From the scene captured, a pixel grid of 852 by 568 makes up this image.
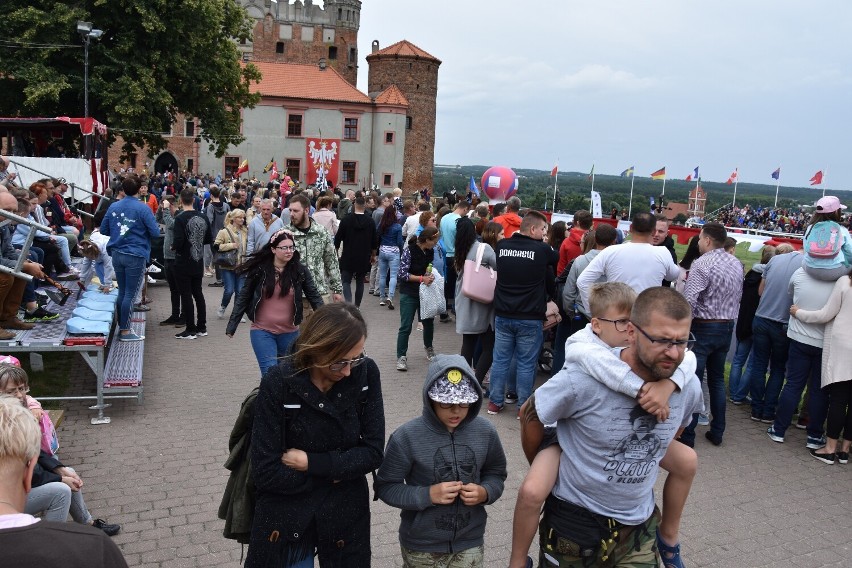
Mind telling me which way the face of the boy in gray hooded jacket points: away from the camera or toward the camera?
toward the camera

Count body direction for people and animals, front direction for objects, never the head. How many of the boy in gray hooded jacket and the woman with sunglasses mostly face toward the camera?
2

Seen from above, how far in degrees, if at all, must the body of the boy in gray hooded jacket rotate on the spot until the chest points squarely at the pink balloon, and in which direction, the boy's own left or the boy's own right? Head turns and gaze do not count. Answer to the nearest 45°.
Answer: approximately 180°

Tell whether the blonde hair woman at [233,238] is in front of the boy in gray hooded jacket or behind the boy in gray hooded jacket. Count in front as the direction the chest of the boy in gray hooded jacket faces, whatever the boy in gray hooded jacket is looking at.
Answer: behind

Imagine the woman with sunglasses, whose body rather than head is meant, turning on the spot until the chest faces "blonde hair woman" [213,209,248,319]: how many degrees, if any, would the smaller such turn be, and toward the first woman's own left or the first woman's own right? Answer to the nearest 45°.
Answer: approximately 180°

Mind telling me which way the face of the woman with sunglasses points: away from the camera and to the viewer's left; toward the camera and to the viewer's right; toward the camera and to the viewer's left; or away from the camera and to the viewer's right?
toward the camera and to the viewer's right

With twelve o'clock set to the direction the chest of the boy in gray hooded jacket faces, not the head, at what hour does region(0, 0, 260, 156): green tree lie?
The green tree is roughly at 5 o'clock from the boy in gray hooded jacket.

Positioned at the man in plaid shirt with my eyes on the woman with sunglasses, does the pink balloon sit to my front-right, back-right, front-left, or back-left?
back-right

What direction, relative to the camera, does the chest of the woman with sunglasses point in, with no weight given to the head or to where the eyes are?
toward the camera

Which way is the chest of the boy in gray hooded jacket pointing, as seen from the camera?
toward the camera

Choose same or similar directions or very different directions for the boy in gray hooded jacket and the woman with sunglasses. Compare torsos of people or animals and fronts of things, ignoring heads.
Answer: same or similar directions
